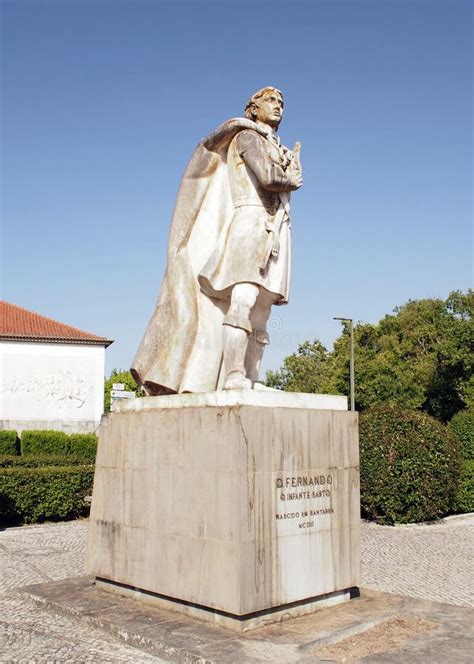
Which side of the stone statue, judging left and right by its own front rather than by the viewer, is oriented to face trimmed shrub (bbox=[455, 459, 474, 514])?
left

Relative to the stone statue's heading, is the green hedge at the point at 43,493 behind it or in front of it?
behind

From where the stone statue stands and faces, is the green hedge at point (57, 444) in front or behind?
behind

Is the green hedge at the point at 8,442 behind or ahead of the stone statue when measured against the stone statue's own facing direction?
behind

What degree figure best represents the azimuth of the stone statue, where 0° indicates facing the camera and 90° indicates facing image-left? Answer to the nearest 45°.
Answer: approximately 315°
